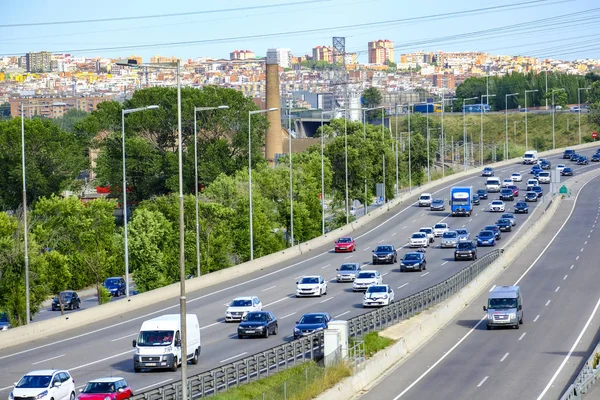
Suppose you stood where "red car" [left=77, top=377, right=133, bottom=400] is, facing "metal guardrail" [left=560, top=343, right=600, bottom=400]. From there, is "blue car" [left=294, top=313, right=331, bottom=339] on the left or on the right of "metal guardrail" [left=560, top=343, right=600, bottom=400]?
left

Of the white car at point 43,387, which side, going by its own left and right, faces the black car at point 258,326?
back

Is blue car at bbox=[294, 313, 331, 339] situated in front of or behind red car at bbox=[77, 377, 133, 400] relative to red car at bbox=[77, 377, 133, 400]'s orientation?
behind

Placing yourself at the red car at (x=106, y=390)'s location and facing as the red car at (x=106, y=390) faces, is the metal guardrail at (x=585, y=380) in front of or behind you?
behind
